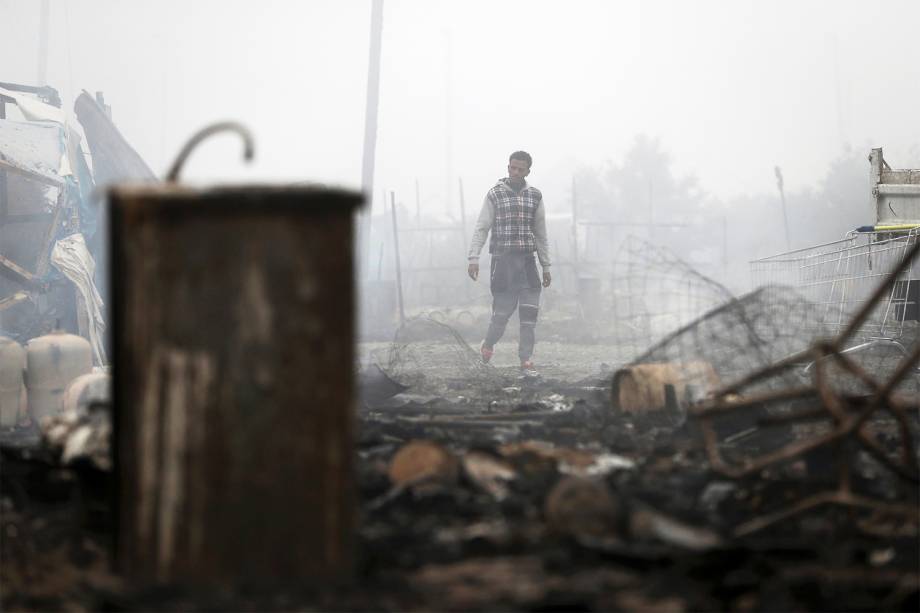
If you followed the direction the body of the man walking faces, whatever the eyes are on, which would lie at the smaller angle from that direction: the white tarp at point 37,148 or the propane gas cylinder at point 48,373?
the propane gas cylinder

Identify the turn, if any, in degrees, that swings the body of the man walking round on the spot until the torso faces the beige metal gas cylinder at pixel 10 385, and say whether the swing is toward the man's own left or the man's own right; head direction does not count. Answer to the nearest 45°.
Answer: approximately 45° to the man's own right

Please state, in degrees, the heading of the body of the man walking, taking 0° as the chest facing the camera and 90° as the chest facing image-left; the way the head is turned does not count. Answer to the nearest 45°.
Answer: approximately 0°

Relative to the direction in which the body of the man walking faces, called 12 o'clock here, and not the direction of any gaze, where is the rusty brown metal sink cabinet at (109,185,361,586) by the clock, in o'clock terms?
The rusty brown metal sink cabinet is roughly at 12 o'clock from the man walking.

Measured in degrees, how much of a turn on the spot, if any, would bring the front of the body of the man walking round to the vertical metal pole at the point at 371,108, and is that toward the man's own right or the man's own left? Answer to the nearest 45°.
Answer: approximately 180°

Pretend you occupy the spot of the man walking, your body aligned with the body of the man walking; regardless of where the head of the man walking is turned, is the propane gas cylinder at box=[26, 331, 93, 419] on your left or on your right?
on your right

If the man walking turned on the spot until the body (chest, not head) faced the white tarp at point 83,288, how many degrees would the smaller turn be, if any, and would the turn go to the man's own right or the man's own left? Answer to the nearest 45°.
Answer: approximately 90° to the man's own right

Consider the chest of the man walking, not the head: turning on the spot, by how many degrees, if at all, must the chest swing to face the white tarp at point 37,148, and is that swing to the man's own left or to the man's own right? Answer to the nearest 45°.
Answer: approximately 90° to the man's own right

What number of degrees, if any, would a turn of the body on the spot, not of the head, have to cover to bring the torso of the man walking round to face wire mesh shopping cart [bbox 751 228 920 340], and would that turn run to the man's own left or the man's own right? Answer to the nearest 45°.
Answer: approximately 45° to the man's own left
